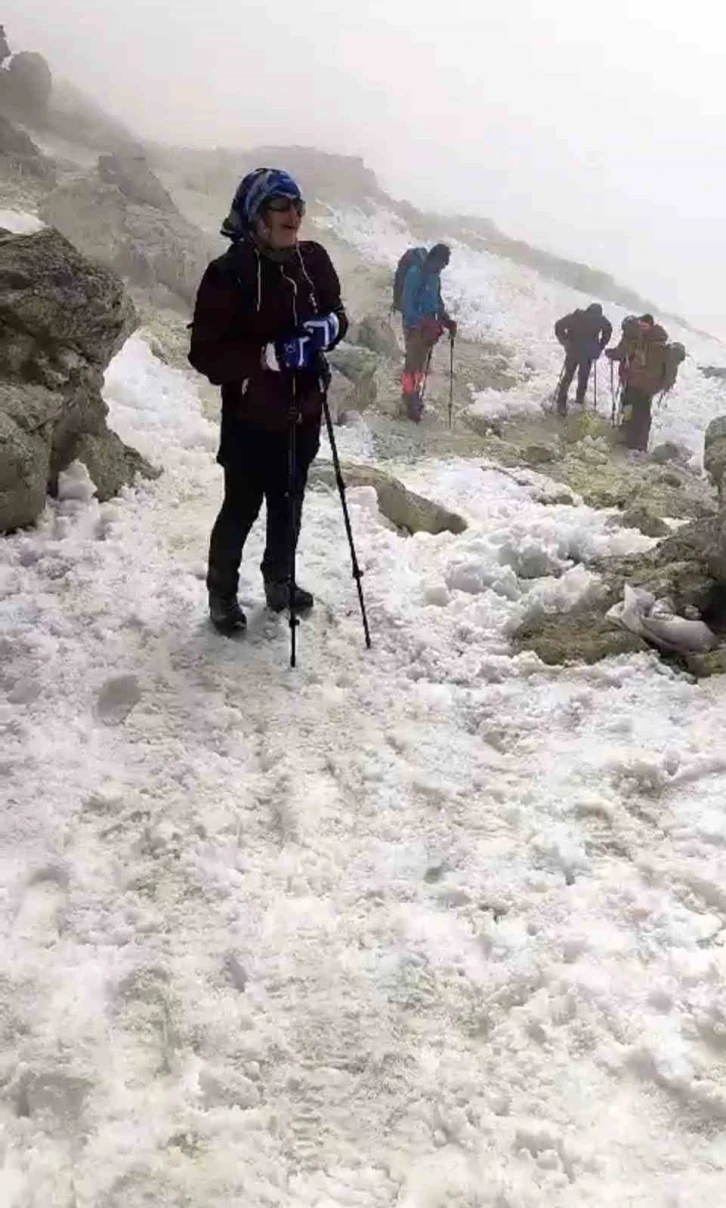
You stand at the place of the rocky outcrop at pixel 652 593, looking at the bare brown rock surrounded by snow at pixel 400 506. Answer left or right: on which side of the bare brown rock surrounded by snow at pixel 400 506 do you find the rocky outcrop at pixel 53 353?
left

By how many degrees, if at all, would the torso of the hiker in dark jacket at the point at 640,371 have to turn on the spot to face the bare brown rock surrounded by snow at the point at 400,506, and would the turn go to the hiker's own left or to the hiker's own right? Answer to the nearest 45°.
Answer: approximately 45° to the hiker's own left

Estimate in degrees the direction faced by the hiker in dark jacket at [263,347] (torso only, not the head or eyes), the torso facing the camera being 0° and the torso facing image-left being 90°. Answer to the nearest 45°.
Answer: approximately 315°

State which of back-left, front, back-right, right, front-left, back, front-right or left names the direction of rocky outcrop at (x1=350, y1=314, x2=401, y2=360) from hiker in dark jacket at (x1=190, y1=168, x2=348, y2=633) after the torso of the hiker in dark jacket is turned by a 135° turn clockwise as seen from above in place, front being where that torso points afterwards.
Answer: right

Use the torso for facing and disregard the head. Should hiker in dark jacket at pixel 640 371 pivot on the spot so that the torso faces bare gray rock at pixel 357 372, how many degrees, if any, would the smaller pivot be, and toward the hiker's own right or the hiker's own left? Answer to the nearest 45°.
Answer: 0° — they already face it

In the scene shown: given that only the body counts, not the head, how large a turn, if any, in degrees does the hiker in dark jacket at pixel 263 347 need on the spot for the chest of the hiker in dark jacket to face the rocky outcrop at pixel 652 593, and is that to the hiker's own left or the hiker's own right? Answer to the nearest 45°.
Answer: approximately 45° to the hiker's own left

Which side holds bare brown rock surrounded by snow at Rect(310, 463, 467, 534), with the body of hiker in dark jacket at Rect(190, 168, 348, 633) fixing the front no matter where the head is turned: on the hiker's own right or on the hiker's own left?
on the hiker's own left

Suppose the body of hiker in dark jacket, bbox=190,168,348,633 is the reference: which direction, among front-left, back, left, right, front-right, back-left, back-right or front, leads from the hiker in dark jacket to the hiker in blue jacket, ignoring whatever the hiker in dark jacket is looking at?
back-left

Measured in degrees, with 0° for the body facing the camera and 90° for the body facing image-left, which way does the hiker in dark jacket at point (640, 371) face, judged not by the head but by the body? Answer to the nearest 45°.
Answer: approximately 45°
